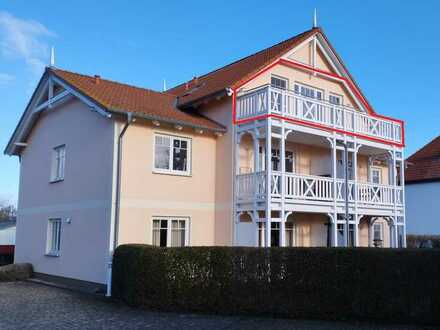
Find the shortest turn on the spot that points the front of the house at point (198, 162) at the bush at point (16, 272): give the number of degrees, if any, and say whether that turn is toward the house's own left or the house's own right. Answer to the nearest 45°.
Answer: approximately 135° to the house's own right

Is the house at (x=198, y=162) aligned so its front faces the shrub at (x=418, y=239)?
no

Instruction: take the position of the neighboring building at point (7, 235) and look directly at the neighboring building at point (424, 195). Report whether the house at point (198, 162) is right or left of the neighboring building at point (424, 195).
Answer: right

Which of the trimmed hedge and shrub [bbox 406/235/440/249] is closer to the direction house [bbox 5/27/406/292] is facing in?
the trimmed hedge

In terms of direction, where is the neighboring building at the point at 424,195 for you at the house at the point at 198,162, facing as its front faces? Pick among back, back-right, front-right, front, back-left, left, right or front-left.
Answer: left

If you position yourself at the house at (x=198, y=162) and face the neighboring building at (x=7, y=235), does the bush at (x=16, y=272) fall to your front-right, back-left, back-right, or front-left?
front-left

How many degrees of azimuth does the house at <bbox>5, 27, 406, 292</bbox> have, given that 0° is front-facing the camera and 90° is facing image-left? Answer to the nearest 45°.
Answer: approximately 315°

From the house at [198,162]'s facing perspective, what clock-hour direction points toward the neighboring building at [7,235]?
The neighboring building is roughly at 6 o'clock from the house.
